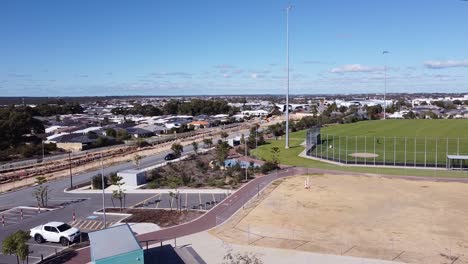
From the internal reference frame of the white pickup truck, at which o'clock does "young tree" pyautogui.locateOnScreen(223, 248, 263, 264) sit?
The young tree is roughly at 12 o'clock from the white pickup truck.

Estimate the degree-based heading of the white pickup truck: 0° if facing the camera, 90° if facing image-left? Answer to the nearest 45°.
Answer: approximately 315°
